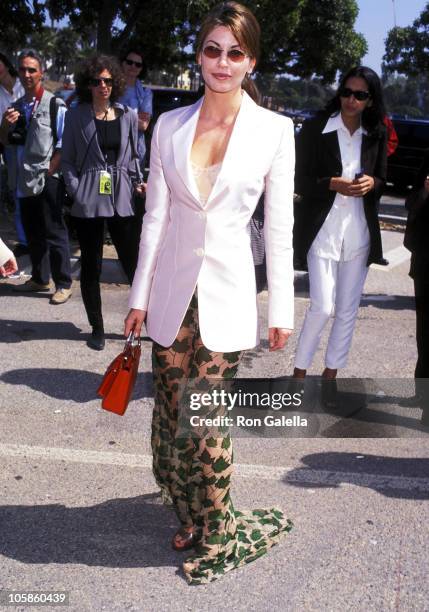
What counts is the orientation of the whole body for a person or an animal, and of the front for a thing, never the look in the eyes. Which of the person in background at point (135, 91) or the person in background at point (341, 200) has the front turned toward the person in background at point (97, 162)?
the person in background at point (135, 91)

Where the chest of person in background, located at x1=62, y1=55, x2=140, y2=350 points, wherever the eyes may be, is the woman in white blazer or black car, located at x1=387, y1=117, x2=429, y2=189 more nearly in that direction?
the woman in white blazer

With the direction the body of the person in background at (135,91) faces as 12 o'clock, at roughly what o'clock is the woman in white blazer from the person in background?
The woman in white blazer is roughly at 12 o'clock from the person in background.

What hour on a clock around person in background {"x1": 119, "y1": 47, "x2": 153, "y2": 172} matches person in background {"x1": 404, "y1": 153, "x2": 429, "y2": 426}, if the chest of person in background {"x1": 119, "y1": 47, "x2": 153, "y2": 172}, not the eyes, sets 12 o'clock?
person in background {"x1": 404, "y1": 153, "x2": 429, "y2": 426} is roughly at 11 o'clock from person in background {"x1": 119, "y1": 47, "x2": 153, "y2": 172}.

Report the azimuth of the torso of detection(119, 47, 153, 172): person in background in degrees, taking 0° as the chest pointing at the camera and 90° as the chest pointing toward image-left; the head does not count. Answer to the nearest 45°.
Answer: approximately 0°

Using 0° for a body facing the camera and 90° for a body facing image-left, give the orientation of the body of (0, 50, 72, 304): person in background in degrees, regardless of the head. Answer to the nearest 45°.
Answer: approximately 45°

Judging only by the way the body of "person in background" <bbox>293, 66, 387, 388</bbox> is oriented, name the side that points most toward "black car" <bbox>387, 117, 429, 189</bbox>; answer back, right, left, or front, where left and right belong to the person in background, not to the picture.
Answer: back

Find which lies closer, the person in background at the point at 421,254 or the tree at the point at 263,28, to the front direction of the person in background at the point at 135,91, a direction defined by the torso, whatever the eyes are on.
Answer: the person in background

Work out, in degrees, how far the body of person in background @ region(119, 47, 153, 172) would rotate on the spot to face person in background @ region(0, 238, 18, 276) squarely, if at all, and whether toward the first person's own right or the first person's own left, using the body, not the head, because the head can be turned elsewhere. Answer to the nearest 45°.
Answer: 0° — they already face them

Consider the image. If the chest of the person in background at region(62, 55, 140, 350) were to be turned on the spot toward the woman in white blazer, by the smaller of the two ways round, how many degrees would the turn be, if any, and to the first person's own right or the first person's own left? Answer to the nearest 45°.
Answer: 0° — they already face them

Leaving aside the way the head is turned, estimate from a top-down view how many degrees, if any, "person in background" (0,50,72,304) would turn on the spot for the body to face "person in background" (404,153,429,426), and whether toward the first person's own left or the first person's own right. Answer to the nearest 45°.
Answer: approximately 90° to the first person's own left
